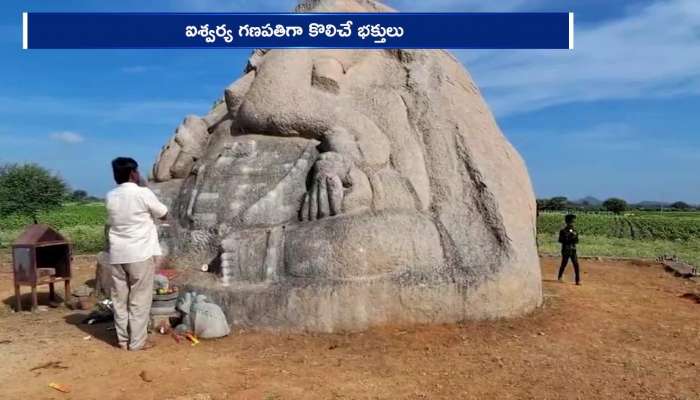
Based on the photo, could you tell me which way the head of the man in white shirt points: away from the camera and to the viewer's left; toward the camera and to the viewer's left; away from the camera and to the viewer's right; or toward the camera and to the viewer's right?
away from the camera and to the viewer's right

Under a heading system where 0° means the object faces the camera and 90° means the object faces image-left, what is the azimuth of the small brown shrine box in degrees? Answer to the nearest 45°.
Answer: approximately 315°

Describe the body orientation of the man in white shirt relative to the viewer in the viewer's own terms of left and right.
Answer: facing away from the viewer and to the right of the viewer

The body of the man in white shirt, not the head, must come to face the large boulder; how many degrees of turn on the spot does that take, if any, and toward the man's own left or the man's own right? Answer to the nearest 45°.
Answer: approximately 45° to the man's own right

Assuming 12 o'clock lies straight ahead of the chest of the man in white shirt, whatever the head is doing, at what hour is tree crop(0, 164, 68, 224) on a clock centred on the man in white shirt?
The tree is roughly at 10 o'clock from the man in white shirt.

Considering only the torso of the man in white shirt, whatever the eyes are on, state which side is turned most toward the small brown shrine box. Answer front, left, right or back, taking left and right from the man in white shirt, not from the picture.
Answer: left

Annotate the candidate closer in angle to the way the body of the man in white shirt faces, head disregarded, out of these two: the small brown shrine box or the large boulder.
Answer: the large boulder
